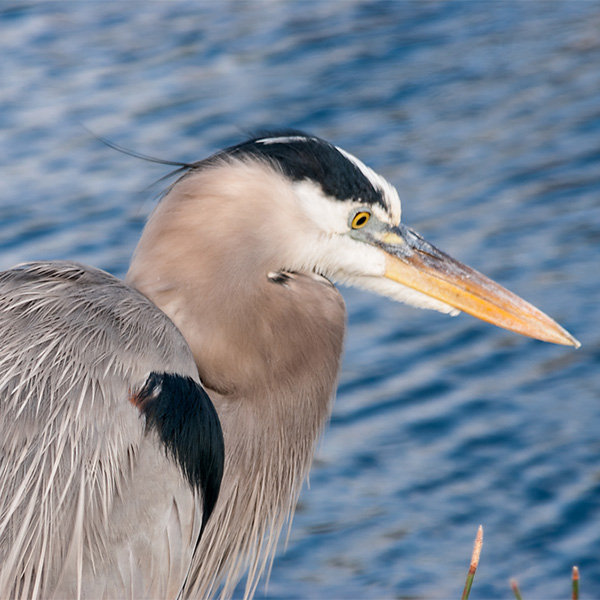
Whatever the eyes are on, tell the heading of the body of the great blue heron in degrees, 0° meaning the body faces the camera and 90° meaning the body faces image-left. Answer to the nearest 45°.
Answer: approximately 270°
